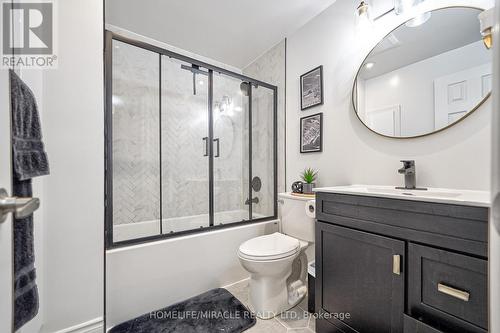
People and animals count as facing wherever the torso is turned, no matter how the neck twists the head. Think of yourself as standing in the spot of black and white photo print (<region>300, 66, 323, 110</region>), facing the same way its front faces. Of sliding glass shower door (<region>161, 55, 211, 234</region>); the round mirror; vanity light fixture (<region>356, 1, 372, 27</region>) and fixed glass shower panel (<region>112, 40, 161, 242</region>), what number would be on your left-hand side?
2

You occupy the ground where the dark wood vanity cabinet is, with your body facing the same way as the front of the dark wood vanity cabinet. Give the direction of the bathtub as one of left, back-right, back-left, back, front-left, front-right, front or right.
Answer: front-right

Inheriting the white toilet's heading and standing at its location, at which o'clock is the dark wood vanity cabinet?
The dark wood vanity cabinet is roughly at 9 o'clock from the white toilet.

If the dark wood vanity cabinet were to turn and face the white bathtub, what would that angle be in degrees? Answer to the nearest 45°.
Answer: approximately 45° to its right

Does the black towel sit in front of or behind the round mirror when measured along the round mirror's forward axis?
in front

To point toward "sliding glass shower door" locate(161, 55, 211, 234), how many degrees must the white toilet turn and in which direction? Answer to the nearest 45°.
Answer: approximately 90° to its right

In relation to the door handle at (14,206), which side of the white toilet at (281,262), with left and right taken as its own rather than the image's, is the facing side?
front

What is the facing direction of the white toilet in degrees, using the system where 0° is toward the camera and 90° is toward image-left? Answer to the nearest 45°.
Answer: approximately 45°

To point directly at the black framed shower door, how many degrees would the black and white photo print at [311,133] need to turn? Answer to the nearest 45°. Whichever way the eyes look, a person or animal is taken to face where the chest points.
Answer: approximately 45° to its right

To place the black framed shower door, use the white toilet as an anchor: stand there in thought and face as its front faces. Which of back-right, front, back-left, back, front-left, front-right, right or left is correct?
right

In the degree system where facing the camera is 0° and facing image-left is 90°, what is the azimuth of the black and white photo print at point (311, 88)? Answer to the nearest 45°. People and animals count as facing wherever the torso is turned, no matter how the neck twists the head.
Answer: approximately 45°

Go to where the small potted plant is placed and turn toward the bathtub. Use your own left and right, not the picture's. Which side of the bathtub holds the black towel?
left

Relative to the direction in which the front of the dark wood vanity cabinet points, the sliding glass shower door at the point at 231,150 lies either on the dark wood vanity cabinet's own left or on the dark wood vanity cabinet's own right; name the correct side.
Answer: on the dark wood vanity cabinet's own right
